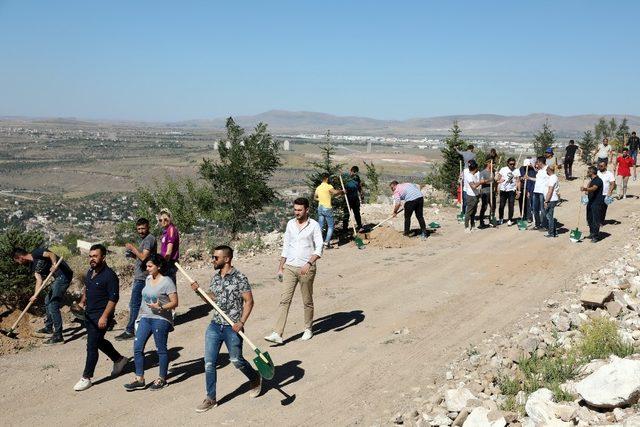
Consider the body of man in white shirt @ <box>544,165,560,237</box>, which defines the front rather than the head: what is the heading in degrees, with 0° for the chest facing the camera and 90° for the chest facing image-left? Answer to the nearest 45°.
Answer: approximately 90°

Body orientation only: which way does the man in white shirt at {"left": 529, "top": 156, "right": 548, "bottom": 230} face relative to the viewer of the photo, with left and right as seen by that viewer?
facing to the left of the viewer

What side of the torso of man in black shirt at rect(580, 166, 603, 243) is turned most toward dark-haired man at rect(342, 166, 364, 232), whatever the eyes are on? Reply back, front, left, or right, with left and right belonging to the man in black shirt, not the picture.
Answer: front

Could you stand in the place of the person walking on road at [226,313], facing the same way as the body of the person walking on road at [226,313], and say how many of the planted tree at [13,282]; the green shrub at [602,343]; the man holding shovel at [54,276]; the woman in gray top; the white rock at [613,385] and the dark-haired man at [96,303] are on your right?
4

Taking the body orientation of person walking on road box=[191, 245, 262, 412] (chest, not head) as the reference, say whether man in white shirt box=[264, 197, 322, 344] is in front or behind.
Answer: behind

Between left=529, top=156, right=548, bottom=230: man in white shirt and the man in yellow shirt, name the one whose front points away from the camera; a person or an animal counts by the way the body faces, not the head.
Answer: the man in yellow shirt

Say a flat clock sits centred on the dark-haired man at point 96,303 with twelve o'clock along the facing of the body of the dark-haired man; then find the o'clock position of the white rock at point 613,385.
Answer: The white rock is roughly at 9 o'clock from the dark-haired man.

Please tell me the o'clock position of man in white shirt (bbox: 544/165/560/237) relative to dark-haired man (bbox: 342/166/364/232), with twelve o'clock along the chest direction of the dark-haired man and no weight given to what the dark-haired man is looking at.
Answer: The man in white shirt is roughly at 8 o'clock from the dark-haired man.

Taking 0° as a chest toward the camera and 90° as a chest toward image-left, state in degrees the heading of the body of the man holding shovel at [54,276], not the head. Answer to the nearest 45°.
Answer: approximately 90°

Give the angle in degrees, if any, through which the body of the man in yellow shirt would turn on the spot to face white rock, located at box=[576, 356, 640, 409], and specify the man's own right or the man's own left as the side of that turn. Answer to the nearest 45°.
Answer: approximately 180°

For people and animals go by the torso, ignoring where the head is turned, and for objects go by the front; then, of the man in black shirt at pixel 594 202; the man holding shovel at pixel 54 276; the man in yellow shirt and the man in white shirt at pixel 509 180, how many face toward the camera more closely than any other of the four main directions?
1

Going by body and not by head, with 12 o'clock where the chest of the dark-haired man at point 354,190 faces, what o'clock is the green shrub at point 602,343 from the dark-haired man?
The green shrub is roughly at 10 o'clock from the dark-haired man.
